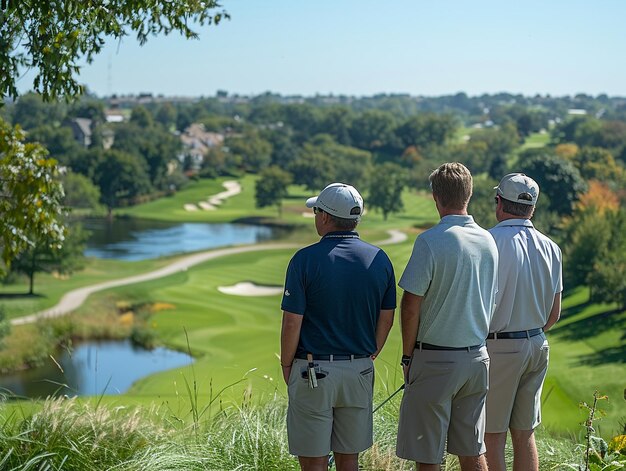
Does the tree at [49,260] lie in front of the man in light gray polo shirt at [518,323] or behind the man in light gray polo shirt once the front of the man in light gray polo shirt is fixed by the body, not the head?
in front

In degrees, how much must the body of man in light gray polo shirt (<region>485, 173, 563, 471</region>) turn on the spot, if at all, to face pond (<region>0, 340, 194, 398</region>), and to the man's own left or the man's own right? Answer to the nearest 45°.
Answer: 0° — they already face it

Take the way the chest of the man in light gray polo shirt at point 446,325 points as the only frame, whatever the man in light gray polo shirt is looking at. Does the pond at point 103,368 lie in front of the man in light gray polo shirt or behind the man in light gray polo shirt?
in front

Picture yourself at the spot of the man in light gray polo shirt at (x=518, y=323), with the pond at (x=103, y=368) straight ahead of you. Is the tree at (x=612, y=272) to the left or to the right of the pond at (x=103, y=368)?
right

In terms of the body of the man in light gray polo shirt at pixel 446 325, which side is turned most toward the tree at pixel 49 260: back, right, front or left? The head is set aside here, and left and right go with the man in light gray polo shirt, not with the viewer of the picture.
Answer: front

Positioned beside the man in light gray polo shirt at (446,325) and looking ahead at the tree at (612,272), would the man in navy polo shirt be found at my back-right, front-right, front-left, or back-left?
back-left

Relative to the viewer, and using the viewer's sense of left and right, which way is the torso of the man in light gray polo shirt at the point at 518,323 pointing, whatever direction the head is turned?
facing away from the viewer and to the left of the viewer

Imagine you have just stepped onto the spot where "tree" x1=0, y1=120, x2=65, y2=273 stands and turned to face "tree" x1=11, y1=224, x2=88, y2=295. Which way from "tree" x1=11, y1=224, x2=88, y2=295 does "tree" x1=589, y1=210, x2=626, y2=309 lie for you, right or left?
right

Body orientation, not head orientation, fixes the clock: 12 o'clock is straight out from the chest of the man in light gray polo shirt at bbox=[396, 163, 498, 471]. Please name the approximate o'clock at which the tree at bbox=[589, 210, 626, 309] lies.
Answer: The tree is roughly at 2 o'clock from the man in light gray polo shirt.

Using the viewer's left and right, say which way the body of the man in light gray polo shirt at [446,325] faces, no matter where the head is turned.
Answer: facing away from the viewer and to the left of the viewer

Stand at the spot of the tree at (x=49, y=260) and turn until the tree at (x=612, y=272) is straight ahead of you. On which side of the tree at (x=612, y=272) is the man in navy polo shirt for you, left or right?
right

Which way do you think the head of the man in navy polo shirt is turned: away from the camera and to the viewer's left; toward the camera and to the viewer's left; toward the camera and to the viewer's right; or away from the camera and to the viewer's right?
away from the camera and to the viewer's left

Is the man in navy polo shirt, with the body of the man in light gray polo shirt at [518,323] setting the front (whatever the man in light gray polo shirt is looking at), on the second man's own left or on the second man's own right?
on the second man's own left

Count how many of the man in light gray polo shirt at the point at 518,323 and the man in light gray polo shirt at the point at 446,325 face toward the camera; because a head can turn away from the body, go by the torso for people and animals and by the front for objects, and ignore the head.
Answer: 0

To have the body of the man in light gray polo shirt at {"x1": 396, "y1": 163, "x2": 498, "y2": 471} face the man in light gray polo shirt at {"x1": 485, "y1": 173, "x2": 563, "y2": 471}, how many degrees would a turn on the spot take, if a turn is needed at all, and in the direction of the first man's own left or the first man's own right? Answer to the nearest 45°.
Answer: approximately 90° to the first man's own right
